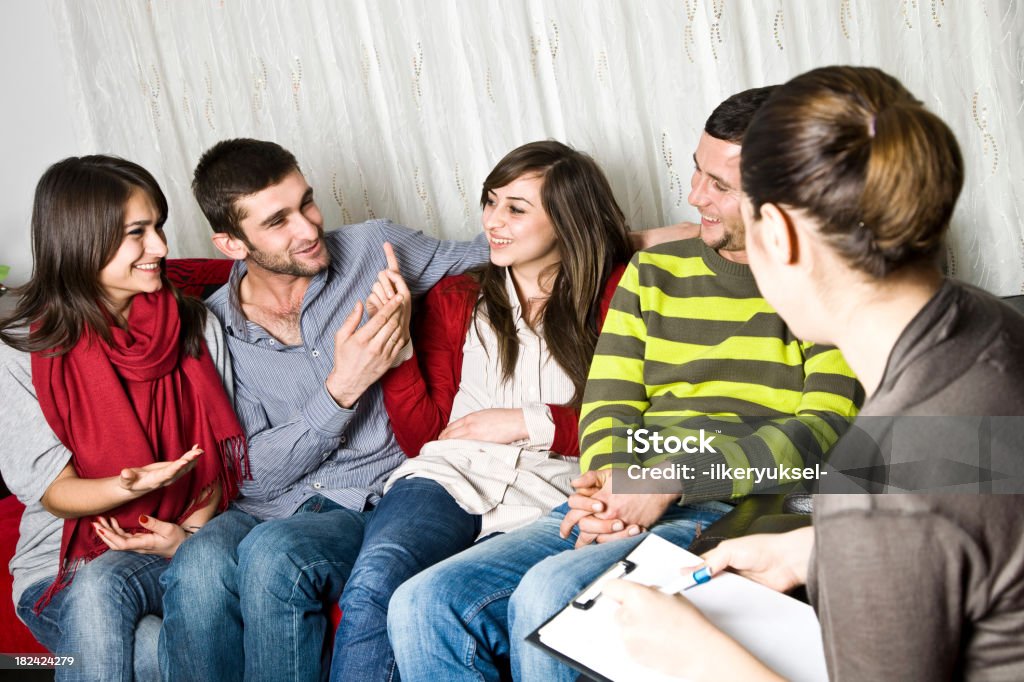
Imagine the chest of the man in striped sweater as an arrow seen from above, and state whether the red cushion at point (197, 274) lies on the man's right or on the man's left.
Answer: on the man's right

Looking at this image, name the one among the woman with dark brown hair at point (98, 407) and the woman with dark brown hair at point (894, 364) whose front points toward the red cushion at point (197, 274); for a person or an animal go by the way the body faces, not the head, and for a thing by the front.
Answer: the woman with dark brown hair at point (894, 364)

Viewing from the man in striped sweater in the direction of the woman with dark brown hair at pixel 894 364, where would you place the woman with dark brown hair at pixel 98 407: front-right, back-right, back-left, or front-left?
back-right

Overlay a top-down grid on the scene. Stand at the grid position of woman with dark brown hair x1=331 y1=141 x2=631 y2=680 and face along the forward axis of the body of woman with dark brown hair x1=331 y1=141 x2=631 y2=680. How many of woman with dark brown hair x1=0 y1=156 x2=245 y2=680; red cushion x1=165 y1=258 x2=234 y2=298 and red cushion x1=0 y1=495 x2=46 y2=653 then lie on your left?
0

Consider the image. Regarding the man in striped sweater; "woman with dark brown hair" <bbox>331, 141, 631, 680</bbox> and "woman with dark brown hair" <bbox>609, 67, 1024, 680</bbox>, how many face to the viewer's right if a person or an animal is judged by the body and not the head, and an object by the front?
0

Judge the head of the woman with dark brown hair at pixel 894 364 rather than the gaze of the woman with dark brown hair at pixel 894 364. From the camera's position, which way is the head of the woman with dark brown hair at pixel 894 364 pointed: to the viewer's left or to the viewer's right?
to the viewer's left

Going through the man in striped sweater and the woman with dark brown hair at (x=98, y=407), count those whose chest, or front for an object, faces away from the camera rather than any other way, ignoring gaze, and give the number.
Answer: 0

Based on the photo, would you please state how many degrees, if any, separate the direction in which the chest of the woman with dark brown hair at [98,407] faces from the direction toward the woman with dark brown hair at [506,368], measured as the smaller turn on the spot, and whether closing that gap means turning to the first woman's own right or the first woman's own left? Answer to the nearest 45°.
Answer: approximately 45° to the first woman's own left

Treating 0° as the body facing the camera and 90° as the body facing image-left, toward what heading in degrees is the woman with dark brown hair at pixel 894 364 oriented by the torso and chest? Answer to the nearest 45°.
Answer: approximately 135°

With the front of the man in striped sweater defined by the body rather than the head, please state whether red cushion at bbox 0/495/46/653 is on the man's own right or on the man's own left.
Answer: on the man's own right

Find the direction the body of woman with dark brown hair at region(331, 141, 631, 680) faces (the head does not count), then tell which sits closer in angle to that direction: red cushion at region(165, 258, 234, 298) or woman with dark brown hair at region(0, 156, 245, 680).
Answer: the woman with dark brown hair

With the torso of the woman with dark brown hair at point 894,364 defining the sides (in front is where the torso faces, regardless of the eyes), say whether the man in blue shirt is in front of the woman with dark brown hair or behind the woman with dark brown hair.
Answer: in front

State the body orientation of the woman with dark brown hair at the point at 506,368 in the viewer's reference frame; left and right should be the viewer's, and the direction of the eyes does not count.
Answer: facing the viewer and to the left of the viewer

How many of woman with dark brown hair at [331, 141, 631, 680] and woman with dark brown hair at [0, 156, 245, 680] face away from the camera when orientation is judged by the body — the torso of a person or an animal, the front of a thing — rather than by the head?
0
